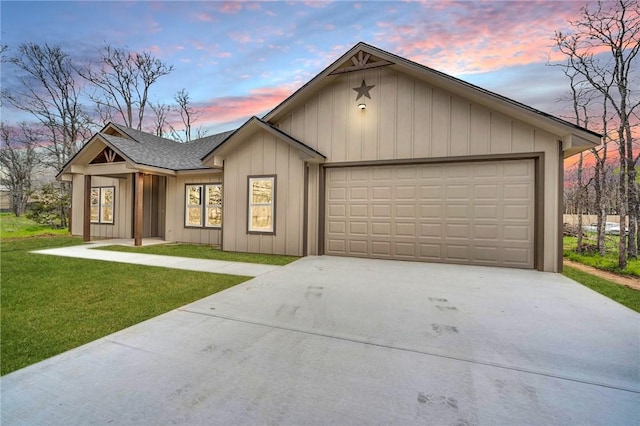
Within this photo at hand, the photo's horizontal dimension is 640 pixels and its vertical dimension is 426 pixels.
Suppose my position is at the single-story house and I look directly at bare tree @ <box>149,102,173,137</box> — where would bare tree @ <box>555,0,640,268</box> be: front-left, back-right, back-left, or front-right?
back-right

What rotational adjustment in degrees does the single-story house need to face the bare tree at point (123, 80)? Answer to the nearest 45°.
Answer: approximately 90° to its right

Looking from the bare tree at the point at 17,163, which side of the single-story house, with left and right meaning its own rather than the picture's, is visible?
right

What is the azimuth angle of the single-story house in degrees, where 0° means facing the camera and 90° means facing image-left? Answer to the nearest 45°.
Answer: approximately 45°

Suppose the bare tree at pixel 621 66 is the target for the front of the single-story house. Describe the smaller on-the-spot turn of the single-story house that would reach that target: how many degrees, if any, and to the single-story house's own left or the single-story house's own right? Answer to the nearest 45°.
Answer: approximately 135° to the single-story house's own left

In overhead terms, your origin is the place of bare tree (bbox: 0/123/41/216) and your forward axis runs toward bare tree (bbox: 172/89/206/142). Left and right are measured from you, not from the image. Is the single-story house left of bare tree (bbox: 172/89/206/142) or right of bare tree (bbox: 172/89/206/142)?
right

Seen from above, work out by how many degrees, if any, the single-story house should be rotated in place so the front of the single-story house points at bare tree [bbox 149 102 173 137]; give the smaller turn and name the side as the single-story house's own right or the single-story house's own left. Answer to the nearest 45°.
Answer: approximately 90° to the single-story house's own right
